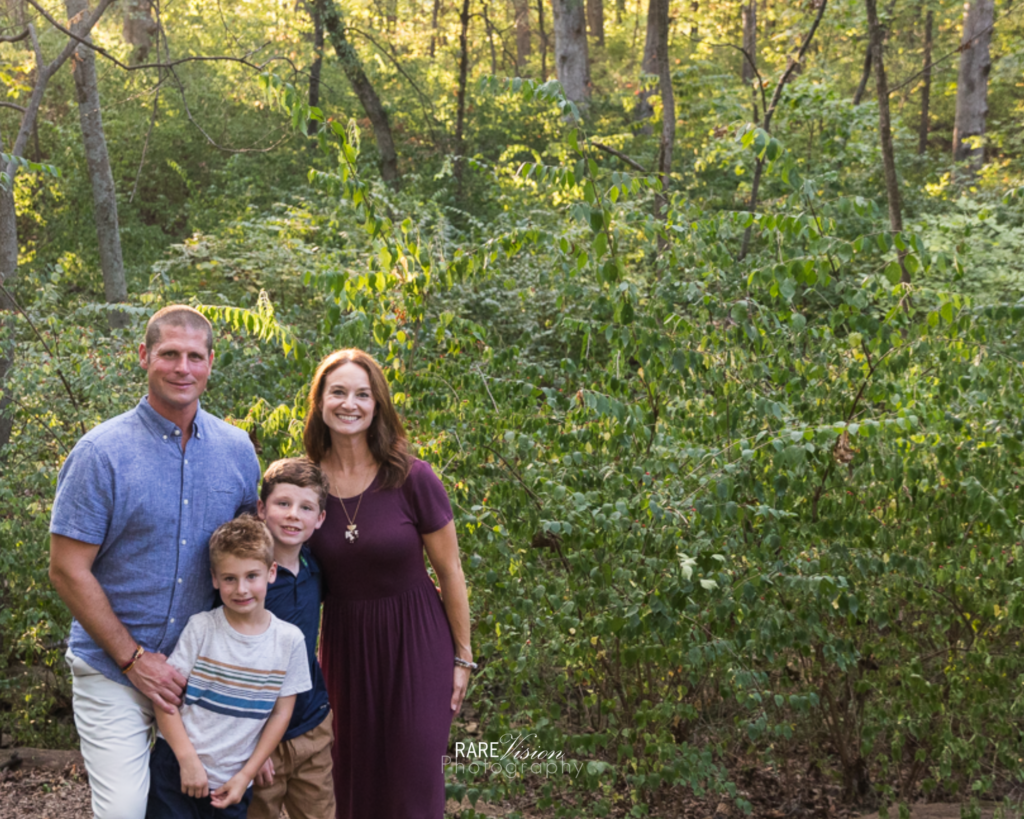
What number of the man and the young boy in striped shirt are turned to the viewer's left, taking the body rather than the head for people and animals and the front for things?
0

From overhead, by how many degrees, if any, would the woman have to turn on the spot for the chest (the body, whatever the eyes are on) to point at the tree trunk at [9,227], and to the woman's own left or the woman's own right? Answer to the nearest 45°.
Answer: approximately 90° to the woman's own right

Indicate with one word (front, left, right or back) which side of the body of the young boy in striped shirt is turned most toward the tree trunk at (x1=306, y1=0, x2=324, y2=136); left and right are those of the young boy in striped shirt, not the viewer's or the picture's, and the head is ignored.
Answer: back

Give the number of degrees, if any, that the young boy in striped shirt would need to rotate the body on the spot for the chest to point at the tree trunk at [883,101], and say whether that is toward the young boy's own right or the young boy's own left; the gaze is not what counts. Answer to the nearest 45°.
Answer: approximately 135° to the young boy's own left

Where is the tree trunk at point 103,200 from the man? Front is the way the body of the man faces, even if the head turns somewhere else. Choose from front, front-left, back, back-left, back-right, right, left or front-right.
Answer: back-left

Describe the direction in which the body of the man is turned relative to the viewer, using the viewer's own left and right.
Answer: facing the viewer and to the right of the viewer

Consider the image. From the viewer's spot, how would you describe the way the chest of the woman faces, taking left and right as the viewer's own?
facing the viewer and to the left of the viewer

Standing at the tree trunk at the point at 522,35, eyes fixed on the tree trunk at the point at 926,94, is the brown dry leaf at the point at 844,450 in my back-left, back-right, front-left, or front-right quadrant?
front-right

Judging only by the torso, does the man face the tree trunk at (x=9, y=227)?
no

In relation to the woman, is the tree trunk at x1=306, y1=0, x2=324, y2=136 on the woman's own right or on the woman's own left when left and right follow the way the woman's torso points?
on the woman's own right

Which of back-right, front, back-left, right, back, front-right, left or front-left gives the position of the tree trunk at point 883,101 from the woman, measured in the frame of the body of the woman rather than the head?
back

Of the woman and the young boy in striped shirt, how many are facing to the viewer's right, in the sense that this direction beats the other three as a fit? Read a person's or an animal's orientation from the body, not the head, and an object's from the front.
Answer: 0

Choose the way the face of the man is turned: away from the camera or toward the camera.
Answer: toward the camera

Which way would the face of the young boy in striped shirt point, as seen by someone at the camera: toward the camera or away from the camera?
toward the camera

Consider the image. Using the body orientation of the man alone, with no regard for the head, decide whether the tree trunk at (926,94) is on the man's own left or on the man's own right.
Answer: on the man's own left

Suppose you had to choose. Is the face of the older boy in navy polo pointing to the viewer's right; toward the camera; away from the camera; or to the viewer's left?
toward the camera
